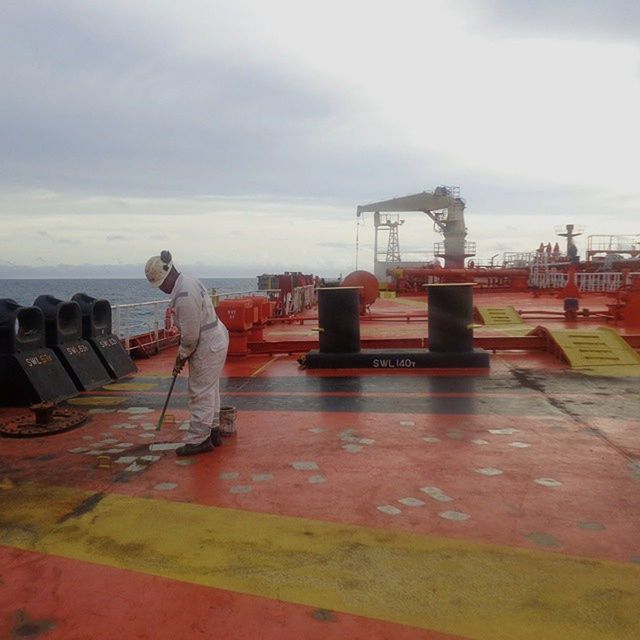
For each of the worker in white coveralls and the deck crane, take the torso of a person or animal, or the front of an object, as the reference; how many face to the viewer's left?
2

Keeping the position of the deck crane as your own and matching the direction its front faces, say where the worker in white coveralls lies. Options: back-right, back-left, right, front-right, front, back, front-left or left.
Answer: left

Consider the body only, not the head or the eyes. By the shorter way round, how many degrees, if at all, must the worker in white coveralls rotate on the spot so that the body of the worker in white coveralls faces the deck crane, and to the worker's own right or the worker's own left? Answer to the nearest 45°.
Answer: approximately 135° to the worker's own right

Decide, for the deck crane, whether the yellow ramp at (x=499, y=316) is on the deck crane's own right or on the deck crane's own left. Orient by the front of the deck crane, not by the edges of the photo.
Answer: on the deck crane's own left

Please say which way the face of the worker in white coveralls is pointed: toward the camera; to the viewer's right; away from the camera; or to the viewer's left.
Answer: to the viewer's left

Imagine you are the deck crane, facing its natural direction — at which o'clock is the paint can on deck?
The paint can on deck is roughly at 9 o'clock from the deck crane.

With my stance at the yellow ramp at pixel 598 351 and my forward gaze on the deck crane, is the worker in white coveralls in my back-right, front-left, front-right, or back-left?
back-left

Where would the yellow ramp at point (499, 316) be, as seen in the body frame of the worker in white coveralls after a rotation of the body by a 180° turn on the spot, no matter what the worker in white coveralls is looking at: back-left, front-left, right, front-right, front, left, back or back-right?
front-left

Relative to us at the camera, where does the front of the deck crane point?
facing to the left of the viewer

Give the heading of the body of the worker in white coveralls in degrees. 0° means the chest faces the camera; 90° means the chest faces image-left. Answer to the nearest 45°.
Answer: approximately 90°
